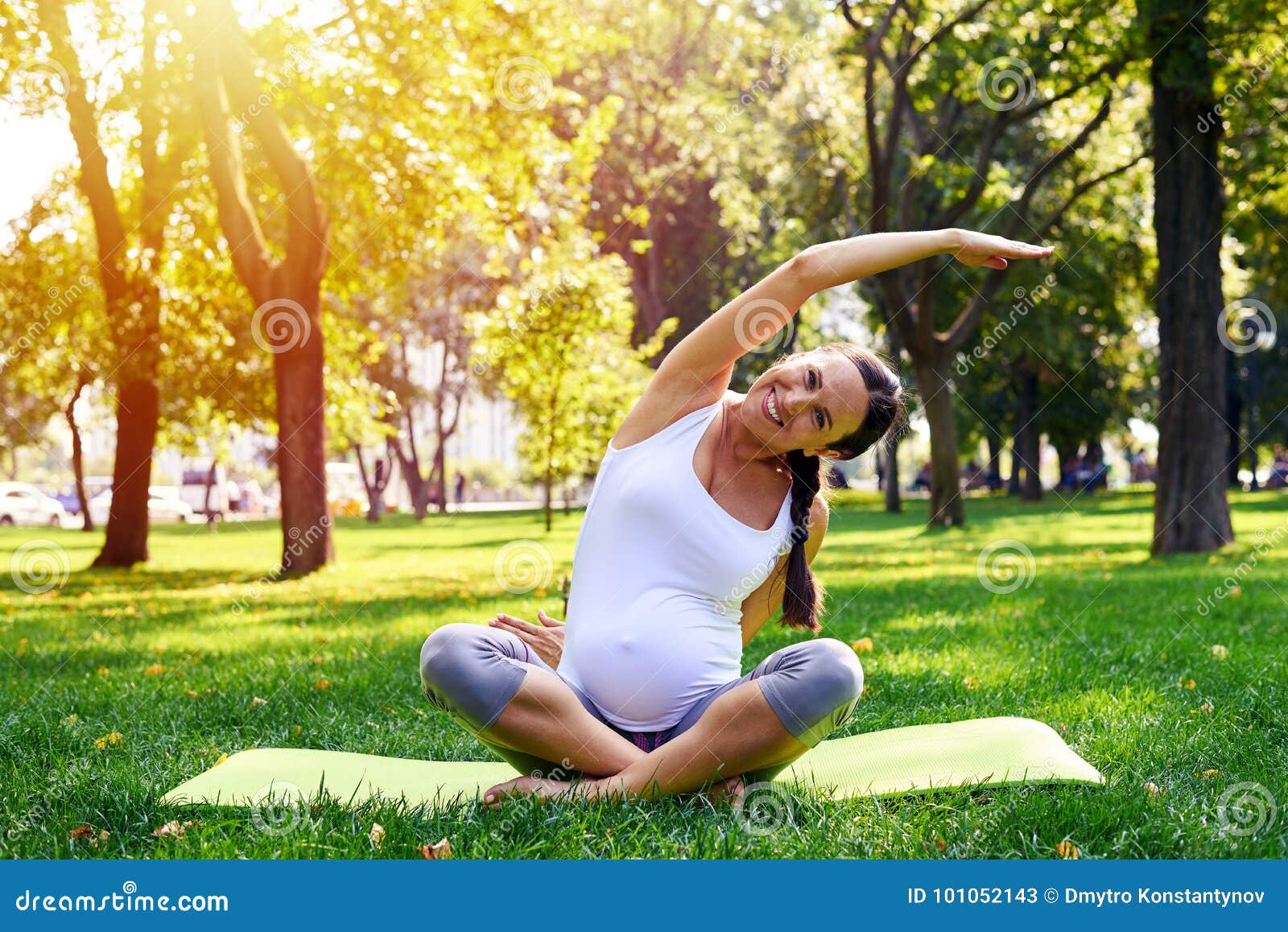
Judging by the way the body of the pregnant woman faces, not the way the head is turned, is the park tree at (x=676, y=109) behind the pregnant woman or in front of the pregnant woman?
behind

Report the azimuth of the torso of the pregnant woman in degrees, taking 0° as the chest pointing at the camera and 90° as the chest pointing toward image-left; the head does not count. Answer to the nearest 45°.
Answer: approximately 0°

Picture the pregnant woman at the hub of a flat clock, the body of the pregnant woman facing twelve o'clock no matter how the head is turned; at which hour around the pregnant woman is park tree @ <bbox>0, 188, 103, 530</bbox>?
The park tree is roughly at 5 o'clock from the pregnant woman.
